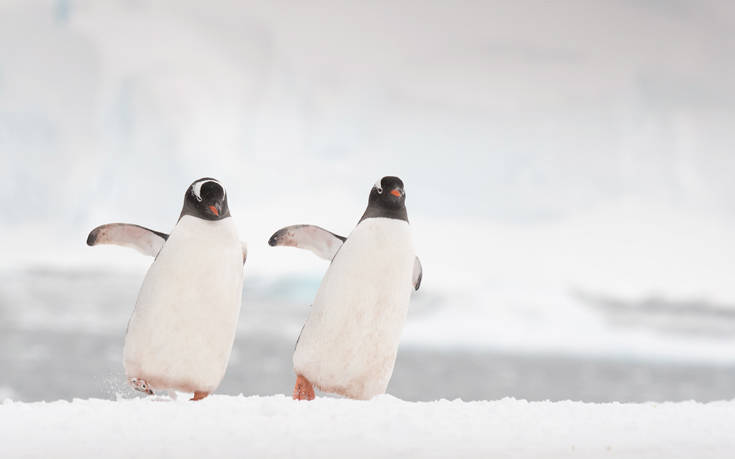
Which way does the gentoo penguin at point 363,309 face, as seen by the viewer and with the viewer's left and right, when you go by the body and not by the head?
facing the viewer and to the right of the viewer

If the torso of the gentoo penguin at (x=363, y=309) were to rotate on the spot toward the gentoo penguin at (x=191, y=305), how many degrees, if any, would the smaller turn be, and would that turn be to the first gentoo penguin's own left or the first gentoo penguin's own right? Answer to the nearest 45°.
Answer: approximately 135° to the first gentoo penguin's own right
